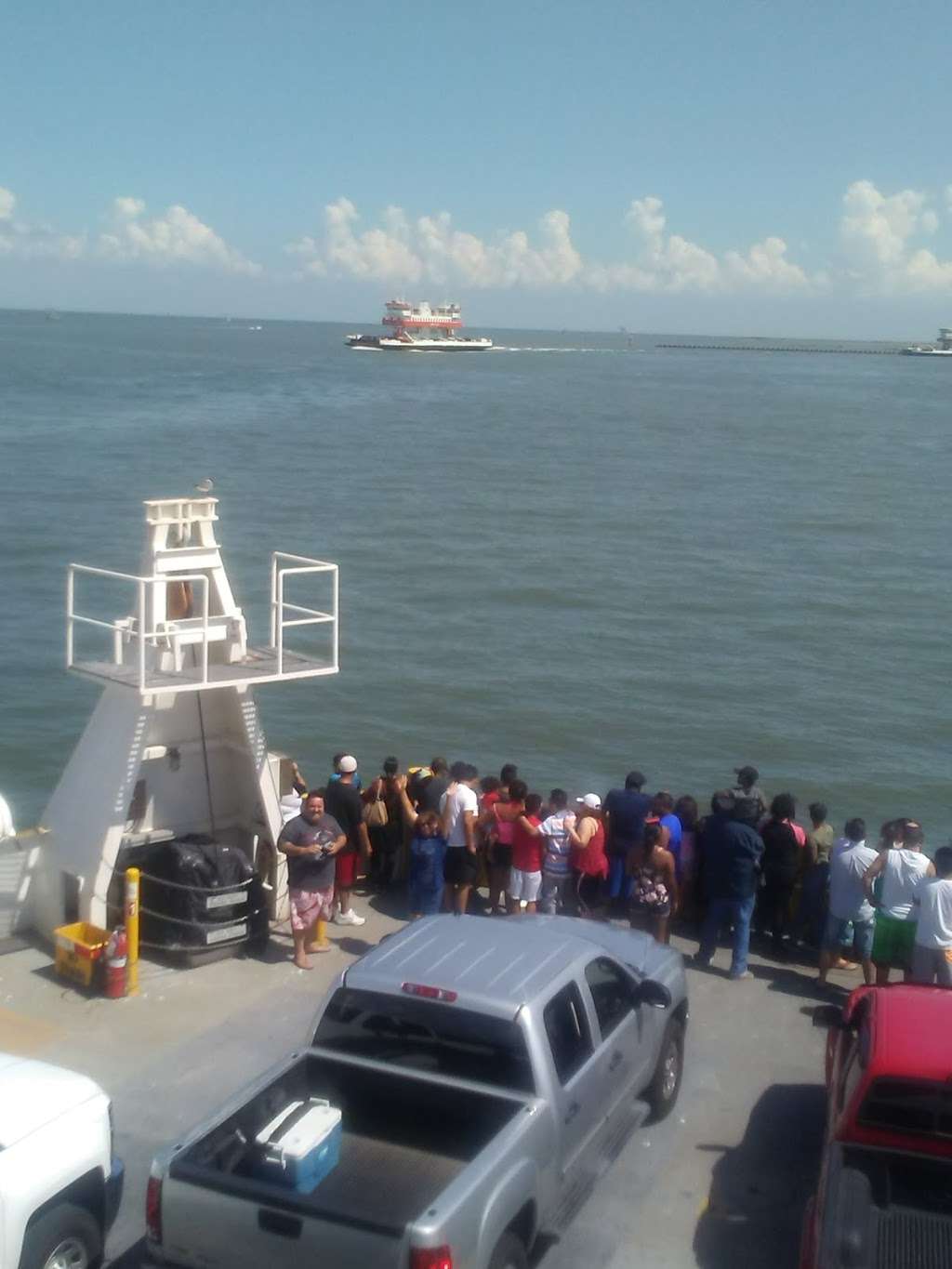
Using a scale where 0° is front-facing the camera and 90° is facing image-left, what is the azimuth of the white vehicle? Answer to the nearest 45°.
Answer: approximately 225°

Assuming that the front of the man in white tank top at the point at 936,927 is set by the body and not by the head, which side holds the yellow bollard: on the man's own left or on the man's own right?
on the man's own left

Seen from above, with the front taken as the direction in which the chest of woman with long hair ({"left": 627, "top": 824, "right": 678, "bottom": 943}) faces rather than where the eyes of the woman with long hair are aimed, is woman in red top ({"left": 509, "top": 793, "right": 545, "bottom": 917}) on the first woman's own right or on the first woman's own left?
on the first woman's own left

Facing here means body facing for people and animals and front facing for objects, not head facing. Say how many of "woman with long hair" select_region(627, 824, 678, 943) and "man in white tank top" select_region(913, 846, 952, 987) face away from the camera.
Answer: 2

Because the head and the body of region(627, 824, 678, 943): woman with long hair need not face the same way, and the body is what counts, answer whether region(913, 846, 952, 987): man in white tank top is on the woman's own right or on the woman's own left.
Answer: on the woman's own right

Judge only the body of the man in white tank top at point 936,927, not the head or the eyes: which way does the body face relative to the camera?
away from the camera

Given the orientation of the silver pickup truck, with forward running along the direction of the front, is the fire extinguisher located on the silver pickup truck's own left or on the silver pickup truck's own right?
on the silver pickup truck's own left

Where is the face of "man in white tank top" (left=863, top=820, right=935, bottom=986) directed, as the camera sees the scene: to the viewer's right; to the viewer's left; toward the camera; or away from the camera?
away from the camera

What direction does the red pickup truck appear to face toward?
away from the camera

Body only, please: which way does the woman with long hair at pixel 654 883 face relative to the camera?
away from the camera

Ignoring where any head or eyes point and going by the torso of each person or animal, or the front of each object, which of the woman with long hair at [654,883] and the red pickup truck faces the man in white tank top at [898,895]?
the red pickup truck

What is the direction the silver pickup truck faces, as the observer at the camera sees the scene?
facing away from the viewer and to the right of the viewer

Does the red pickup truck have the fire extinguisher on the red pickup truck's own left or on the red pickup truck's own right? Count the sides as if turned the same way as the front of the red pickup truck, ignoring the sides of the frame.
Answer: on the red pickup truck's own left

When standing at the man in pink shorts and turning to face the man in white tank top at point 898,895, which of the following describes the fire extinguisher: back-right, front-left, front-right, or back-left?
back-right
